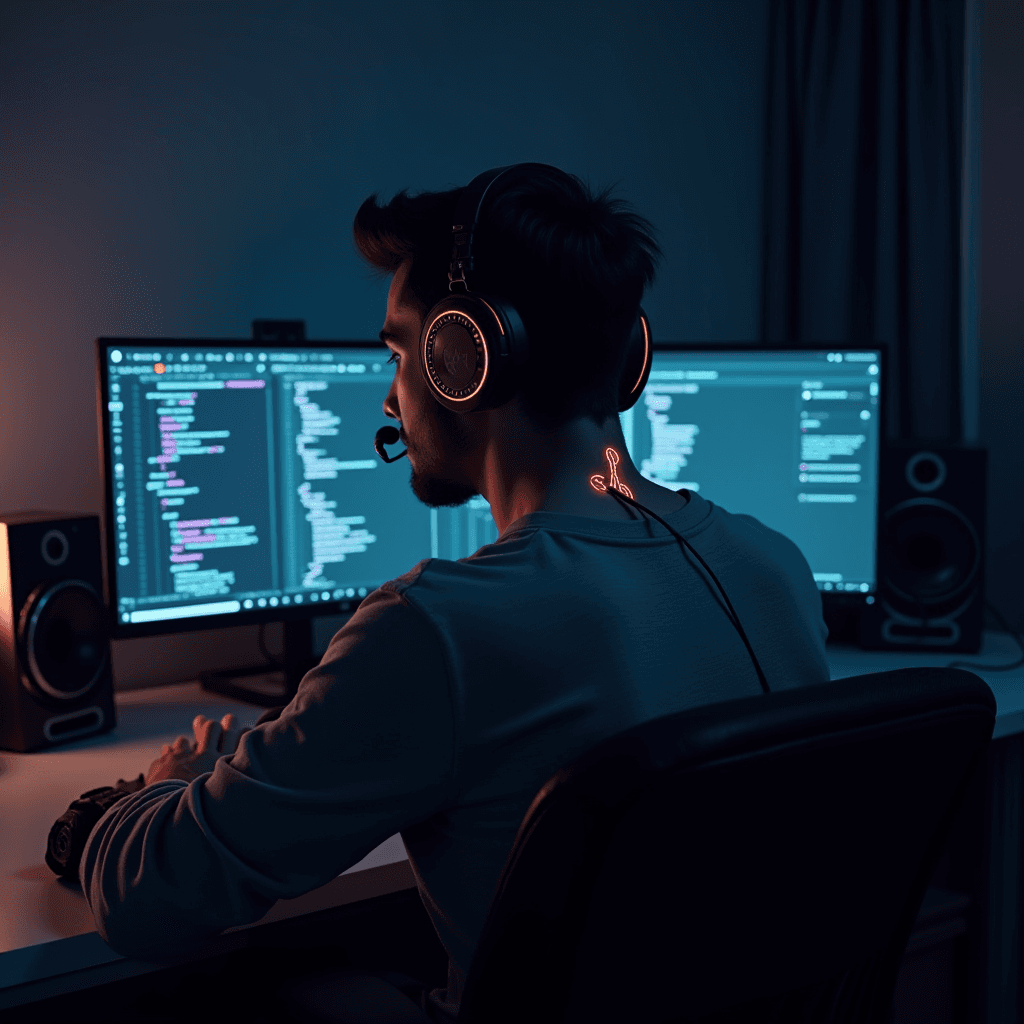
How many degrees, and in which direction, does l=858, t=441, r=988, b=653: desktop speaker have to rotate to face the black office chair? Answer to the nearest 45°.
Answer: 0° — it already faces it

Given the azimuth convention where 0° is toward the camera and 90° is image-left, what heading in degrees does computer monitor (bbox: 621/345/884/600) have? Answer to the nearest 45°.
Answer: approximately 0°

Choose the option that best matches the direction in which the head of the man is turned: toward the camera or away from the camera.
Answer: away from the camera

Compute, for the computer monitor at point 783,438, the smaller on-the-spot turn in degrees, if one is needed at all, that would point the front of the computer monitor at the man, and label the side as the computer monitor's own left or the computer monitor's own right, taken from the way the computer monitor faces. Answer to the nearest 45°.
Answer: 0° — it already faces them

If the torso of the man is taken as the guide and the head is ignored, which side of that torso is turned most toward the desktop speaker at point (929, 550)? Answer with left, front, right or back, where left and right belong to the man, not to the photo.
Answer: right

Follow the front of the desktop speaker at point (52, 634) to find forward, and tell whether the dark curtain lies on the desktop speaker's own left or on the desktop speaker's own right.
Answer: on the desktop speaker's own left
